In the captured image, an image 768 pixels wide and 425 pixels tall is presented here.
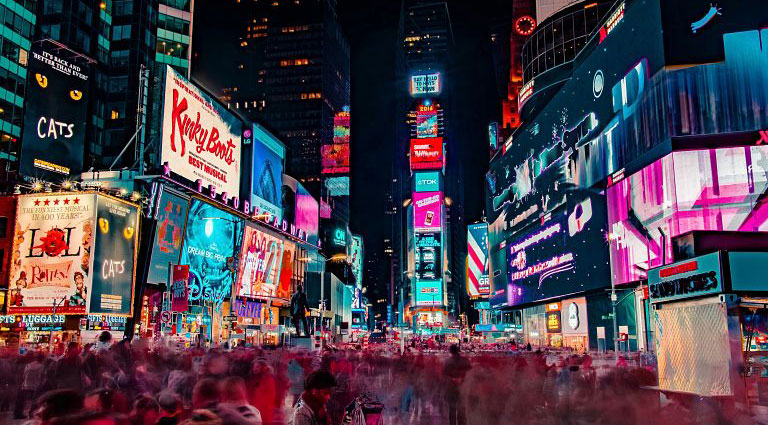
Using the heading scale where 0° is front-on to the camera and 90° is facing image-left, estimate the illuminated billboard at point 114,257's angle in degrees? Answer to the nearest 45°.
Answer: approximately 315°

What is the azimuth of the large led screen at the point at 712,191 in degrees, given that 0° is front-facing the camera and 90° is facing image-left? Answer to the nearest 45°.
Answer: approximately 45°

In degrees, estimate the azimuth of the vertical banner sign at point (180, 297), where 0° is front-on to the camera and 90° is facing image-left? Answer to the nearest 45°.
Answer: approximately 0°

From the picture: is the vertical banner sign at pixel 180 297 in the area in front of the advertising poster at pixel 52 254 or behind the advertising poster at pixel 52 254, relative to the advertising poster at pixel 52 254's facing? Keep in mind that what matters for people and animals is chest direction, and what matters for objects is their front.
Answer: in front

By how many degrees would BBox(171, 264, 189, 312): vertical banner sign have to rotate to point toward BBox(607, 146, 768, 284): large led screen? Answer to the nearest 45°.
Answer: approximately 90° to its left

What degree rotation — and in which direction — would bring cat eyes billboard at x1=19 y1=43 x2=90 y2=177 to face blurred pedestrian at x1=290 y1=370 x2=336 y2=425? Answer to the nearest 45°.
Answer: approximately 45° to its right

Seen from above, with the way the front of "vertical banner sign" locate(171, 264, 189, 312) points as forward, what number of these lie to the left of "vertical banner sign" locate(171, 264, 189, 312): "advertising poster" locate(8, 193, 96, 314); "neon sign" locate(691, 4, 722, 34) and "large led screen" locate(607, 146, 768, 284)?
2
